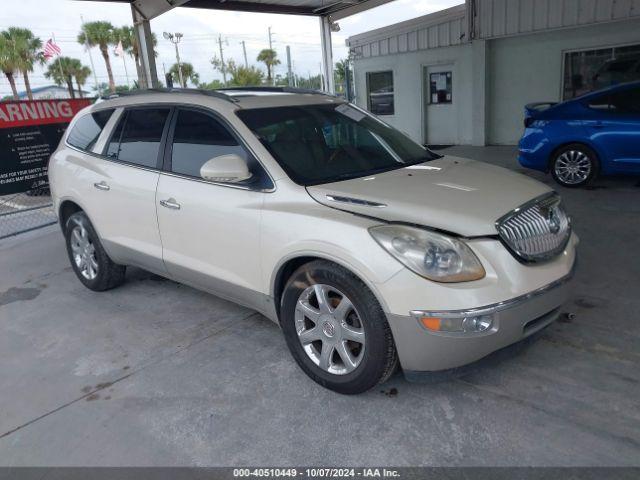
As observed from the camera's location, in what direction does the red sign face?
facing the viewer

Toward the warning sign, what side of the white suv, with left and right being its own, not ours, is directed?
back

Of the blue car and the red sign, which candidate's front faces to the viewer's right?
the blue car

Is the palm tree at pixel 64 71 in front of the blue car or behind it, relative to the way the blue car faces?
behind

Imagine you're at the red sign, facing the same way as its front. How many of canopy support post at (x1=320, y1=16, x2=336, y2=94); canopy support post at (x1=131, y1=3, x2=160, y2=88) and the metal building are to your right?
0

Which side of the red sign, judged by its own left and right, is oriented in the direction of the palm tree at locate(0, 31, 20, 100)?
back

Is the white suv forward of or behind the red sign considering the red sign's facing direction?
forward

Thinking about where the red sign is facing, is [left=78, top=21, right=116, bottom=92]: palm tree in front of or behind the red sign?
behind

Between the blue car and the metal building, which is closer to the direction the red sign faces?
the blue car

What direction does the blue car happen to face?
to the viewer's right

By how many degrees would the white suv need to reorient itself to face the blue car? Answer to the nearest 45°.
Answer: approximately 90° to its left

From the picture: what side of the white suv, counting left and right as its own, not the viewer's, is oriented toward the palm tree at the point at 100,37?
back

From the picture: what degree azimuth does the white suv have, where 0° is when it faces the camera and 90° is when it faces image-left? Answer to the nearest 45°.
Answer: approximately 315°

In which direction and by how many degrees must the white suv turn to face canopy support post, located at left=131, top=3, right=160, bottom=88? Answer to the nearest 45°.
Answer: approximately 135° to its left

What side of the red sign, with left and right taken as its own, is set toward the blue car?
left
